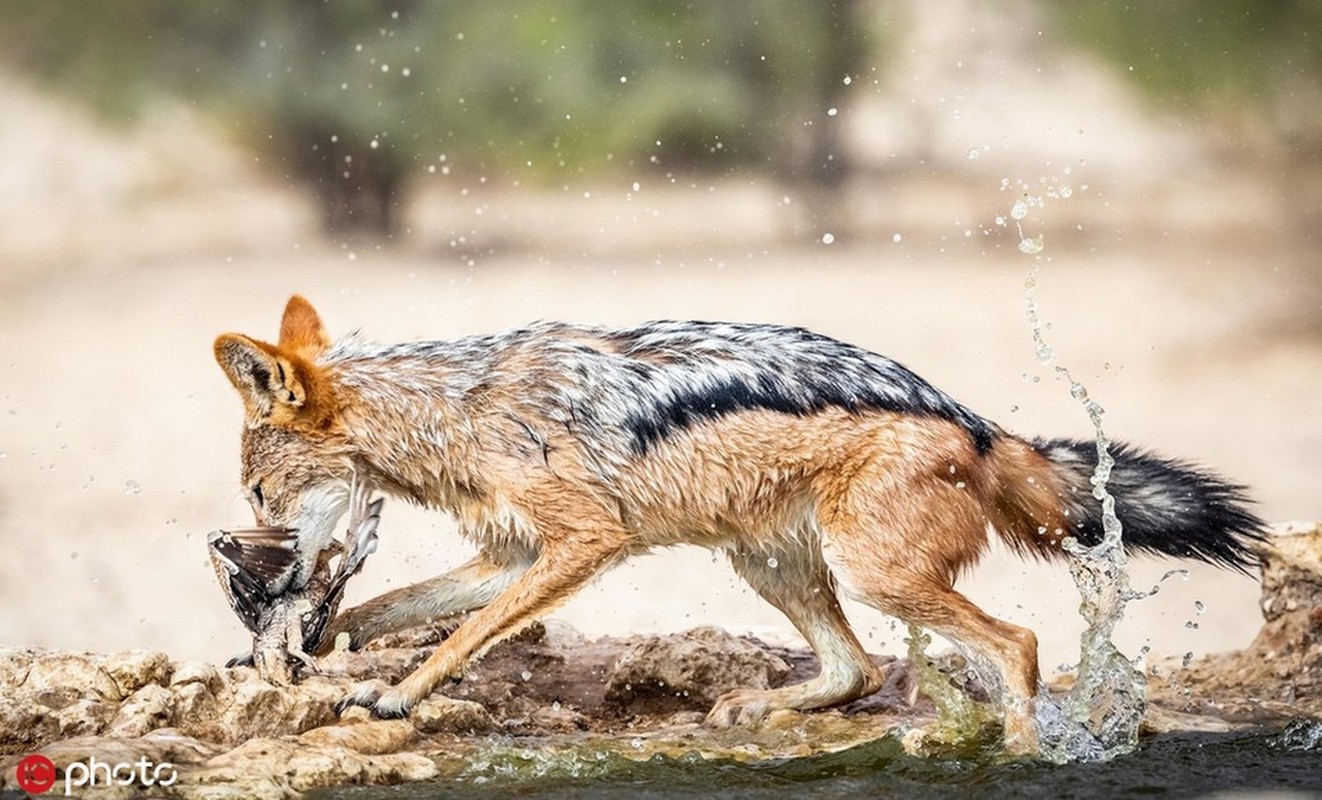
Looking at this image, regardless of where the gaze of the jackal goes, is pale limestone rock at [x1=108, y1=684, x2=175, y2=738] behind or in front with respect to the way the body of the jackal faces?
in front

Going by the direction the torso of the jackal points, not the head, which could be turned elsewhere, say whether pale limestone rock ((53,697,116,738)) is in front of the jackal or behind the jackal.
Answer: in front

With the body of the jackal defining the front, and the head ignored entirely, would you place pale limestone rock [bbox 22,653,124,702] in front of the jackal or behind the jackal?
in front

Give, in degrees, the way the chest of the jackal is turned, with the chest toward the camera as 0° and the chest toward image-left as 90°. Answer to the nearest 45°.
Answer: approximately 90°

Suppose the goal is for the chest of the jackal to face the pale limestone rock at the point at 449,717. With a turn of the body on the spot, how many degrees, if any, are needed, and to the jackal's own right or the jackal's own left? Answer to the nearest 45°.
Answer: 0° — it already faces it

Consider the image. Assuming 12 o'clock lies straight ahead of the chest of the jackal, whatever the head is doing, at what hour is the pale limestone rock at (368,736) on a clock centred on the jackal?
The pale limestone rock is roughly at 11 o'clock from the jackal.
